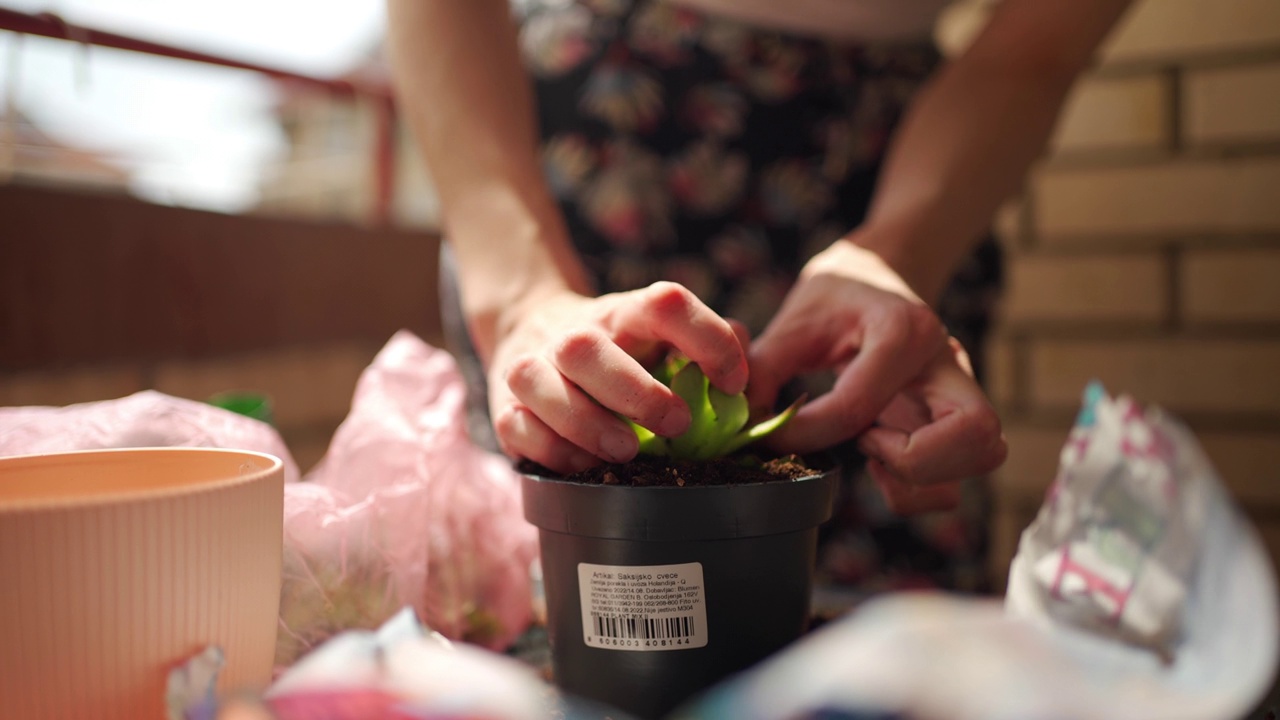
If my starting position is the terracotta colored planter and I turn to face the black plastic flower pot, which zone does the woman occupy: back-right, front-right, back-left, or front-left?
front-left

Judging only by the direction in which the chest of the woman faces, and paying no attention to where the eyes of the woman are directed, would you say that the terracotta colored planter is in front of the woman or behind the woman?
in front

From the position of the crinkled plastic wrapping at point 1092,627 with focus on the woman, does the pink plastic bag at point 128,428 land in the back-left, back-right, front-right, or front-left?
front-left

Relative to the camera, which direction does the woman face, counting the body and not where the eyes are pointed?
toward the camera
